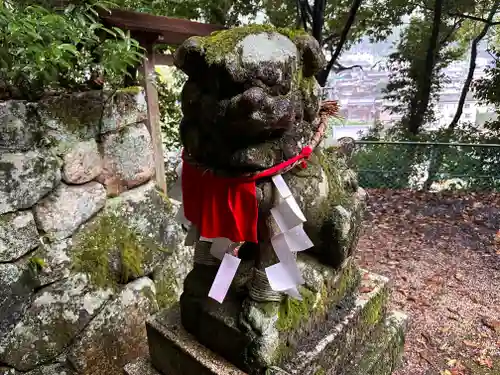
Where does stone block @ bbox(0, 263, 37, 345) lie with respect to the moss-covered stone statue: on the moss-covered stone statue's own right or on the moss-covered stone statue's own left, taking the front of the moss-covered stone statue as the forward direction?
on the moss-covered stone statue's own right

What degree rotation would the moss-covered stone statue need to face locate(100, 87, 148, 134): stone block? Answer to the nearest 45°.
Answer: approximately 90° to its right

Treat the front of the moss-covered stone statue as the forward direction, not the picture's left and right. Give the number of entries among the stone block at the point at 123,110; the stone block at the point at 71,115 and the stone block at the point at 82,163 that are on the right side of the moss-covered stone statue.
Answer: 3

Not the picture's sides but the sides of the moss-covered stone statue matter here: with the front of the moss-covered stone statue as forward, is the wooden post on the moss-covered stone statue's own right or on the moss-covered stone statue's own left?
on the moss-covered stone statue's own right

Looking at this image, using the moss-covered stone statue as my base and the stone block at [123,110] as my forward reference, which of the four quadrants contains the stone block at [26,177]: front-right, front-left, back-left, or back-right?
front-left

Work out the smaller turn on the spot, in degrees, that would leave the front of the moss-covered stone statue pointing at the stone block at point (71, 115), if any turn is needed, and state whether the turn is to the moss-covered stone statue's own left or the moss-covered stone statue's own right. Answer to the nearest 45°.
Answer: approximately 90° to the moss-covered stone statue's own right

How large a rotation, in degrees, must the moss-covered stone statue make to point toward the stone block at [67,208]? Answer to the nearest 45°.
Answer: approximately 90° to its right

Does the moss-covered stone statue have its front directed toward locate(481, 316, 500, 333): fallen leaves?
no

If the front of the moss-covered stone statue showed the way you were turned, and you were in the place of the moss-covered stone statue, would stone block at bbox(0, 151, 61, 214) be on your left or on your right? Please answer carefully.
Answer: on your right

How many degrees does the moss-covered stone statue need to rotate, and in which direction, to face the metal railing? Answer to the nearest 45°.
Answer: approximately 180°

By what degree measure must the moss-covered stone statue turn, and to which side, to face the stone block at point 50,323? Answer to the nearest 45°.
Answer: approximately 45° to its right

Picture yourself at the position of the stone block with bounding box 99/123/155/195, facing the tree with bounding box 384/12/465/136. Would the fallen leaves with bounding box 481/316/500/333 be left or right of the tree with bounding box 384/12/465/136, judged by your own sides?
right

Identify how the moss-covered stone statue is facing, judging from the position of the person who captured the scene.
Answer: facing the viewer and to the left of the viewer

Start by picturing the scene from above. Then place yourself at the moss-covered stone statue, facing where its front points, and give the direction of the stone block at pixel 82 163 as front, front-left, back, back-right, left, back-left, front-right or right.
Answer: right

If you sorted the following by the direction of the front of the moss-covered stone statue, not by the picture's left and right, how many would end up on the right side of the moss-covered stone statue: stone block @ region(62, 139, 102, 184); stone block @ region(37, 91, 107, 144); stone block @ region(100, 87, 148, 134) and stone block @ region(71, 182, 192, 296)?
4

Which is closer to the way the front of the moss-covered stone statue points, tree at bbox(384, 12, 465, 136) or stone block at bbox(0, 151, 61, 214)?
the stone block
